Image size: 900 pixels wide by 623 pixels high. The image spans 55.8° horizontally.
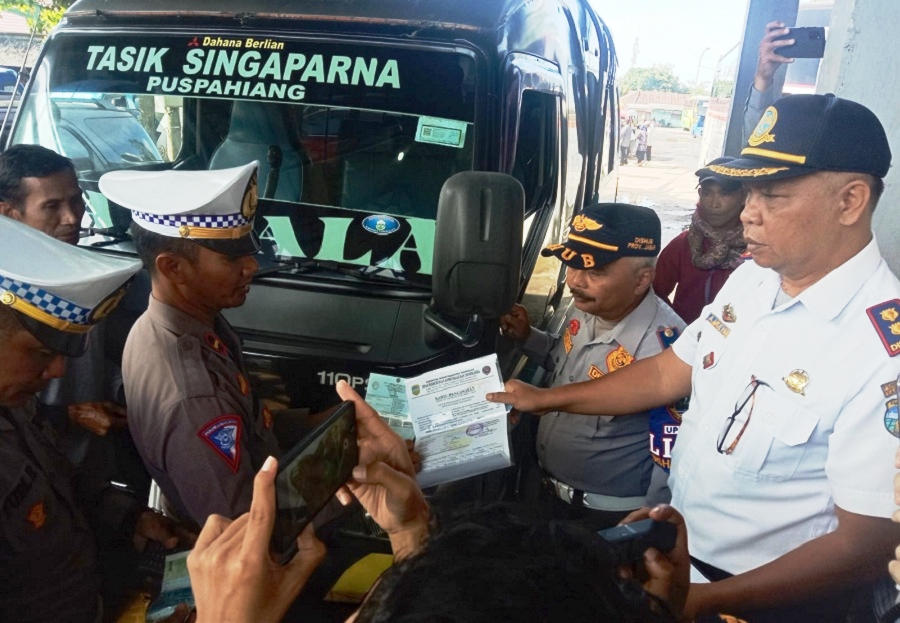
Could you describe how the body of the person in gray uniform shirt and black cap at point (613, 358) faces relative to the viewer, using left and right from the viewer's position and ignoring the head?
facing the viewer and to the left of the viewer

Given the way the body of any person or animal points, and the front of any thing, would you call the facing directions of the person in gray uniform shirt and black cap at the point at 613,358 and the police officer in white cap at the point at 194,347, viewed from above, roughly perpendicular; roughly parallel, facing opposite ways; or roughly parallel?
roughly parallel, facing opposite ways

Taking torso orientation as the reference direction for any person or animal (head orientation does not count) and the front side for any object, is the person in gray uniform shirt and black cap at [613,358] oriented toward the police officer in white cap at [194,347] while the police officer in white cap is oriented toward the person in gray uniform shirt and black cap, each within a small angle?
yes

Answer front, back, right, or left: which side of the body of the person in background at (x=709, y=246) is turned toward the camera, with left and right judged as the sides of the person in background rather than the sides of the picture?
front

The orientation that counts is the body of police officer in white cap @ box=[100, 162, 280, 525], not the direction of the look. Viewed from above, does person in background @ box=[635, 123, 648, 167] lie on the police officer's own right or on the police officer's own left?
on the police officer's own left

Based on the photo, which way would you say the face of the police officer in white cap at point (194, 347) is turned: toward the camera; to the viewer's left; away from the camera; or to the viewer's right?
to the viewer's right

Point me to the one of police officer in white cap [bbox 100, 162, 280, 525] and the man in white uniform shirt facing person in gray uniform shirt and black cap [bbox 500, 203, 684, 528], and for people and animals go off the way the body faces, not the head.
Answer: the police officer in white cap

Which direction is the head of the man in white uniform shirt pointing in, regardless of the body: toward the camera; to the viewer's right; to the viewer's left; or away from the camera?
to the viewer's left

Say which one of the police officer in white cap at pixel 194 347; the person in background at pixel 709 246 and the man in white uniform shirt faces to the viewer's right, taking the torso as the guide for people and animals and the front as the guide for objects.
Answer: the police officer in white cap

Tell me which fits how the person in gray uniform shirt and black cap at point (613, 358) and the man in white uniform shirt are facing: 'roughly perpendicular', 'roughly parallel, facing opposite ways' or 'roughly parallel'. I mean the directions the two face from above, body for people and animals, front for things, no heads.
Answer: roughly parallel

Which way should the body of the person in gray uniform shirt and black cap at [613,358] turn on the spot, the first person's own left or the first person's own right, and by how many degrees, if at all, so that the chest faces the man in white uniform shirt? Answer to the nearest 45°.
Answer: approximately 90° to the first person's own left

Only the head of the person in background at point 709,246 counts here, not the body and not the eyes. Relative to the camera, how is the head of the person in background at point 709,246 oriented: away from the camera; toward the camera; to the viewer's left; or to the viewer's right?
toward the camera

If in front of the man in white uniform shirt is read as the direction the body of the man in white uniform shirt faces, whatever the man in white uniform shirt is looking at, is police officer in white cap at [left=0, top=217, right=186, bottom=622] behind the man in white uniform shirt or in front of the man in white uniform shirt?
in front

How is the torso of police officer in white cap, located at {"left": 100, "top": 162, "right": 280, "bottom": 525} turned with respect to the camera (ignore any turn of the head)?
to the viewer's right

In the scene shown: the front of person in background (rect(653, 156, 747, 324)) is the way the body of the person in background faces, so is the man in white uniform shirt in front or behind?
in front

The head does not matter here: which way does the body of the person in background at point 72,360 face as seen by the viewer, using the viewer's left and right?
facing the viewer and to the right of the viewer

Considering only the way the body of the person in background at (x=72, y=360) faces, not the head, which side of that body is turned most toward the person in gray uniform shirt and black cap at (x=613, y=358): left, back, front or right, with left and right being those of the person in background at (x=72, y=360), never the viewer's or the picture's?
front

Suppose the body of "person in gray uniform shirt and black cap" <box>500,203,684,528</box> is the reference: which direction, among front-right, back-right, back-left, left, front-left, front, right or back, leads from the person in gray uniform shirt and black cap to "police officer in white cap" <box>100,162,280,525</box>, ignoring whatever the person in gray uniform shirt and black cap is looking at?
front

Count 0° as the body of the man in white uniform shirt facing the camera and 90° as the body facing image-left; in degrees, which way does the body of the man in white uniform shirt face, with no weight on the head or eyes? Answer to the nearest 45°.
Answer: approximately 45°
